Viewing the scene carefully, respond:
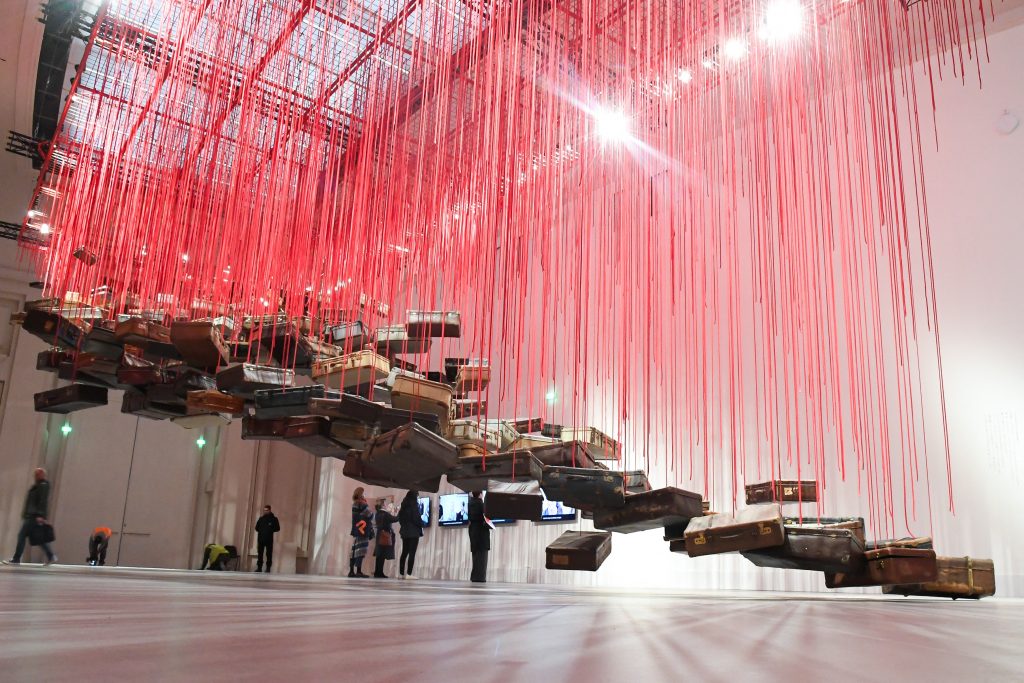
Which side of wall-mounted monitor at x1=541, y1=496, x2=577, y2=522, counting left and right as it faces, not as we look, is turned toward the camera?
front

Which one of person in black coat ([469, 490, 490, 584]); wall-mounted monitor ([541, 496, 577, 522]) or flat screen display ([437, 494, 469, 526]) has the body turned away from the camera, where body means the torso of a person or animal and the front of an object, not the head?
the person in black coat

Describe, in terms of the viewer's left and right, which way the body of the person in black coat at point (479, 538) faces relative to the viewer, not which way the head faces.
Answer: facing away from the viewer

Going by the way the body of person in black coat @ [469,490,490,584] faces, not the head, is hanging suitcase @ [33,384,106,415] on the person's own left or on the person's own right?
on the person's own left

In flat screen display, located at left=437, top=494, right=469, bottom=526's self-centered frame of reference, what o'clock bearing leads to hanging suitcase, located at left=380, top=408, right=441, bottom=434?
The hanging suitcase is roughly at 12 o'clock from the flat screen display.

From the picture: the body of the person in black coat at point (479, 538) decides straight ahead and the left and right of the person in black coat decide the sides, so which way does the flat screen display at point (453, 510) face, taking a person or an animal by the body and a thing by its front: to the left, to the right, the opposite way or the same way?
the opposite way

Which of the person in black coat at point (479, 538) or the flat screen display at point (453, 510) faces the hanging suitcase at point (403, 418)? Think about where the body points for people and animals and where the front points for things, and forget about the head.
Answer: the flat screen display

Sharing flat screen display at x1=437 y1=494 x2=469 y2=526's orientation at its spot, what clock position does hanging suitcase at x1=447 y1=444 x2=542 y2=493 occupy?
The hanging suitcase is roughly at 12 o'clock from the flat screen display.

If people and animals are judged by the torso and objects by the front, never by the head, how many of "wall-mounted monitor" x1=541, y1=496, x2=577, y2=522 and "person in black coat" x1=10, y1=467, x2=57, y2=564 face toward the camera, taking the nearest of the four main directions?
1

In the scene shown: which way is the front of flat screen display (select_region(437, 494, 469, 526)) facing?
toward the camera

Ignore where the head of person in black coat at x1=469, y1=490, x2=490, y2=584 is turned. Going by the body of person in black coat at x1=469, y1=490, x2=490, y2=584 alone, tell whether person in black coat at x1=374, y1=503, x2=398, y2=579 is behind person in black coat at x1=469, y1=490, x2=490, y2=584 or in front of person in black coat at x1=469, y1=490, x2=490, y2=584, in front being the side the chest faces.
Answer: in front
